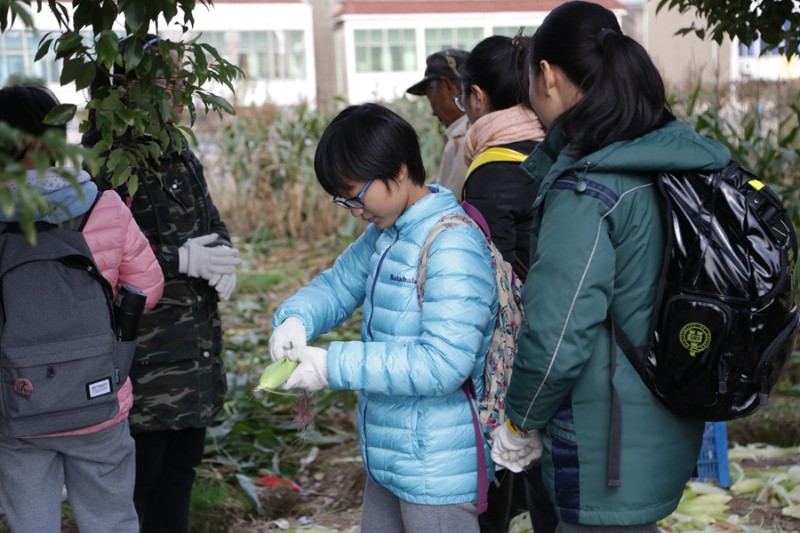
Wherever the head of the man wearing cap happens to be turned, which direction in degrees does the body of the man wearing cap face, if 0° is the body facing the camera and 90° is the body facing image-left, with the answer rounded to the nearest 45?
approximately 90°

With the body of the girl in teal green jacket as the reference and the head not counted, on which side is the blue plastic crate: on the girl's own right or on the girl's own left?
on the girl's own right

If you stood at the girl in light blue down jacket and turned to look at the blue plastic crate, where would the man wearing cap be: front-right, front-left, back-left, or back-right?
front-left

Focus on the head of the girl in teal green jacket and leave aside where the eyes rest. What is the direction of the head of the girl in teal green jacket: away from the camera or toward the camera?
away from the camera

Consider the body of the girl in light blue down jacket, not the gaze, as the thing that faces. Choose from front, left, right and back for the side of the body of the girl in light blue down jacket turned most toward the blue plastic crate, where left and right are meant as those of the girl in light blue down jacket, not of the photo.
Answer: back

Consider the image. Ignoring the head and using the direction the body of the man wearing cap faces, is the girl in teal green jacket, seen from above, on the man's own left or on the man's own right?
on the man's own left

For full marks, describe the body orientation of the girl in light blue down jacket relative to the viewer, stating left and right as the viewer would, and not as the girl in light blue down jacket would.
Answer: facing the viewer and to the left of the viewer

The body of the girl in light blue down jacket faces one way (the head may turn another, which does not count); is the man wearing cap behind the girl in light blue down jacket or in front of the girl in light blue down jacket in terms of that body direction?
behind

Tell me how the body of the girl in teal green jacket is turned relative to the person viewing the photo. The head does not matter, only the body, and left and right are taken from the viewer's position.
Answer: facing to the left of the viewer
